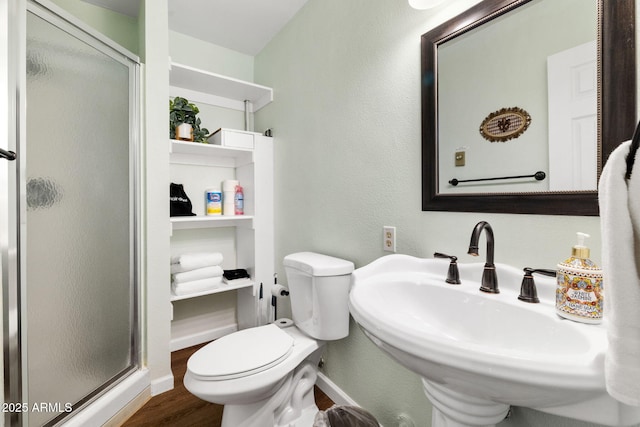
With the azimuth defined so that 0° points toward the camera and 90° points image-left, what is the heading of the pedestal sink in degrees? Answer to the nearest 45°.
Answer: approximately 45°

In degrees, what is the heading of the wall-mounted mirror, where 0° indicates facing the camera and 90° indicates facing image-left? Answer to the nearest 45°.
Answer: approximately 45°

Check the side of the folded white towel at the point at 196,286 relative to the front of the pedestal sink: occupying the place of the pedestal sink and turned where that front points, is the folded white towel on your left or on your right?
on your right

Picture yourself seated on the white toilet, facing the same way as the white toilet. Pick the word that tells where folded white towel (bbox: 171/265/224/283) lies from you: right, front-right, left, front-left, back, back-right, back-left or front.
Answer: right

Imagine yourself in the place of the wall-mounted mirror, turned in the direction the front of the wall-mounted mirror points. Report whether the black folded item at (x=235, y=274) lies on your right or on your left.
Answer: on your right

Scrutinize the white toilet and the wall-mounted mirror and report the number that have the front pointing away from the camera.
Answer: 0

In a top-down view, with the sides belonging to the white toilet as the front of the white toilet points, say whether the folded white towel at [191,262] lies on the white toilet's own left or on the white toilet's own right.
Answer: on the white toilet's own right

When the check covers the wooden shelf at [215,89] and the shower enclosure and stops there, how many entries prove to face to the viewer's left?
0

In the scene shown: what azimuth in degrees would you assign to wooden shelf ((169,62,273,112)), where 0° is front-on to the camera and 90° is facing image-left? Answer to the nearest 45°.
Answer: approximately 315°

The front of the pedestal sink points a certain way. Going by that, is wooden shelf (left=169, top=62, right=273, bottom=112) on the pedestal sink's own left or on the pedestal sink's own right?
on the pedestal sink's own right

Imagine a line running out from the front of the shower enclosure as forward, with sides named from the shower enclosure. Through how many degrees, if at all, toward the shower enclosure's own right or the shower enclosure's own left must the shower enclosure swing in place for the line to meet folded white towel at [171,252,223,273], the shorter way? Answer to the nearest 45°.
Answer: approximately 90° to the shower enclosure's own left
